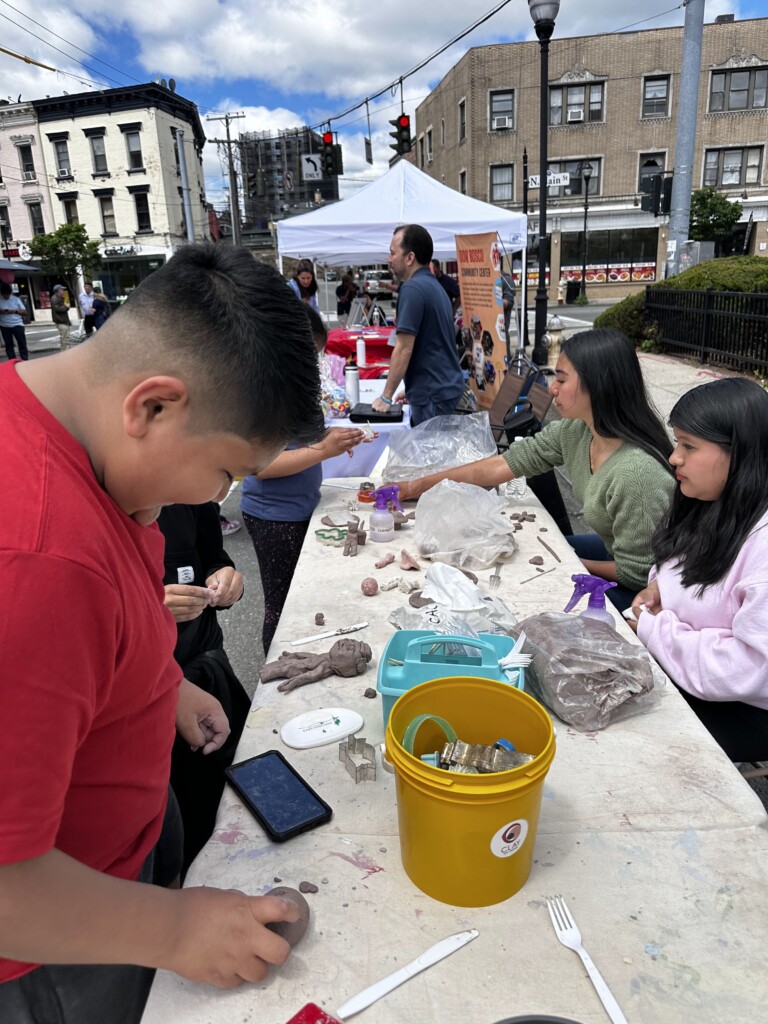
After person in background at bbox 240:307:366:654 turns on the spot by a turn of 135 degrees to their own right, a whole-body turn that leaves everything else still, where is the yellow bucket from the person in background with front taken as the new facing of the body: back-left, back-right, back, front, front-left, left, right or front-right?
front-left

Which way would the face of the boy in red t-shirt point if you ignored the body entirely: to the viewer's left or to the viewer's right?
to the viewer's right

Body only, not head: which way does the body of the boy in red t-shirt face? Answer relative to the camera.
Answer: to the viewer's right

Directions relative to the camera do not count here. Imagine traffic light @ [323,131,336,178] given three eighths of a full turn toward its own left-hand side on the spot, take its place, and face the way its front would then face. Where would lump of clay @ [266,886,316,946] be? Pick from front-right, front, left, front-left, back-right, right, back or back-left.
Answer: back-right

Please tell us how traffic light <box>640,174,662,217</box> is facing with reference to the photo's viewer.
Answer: facing to the left of the viewer

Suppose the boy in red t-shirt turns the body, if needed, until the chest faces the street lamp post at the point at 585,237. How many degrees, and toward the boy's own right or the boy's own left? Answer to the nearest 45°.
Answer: approximately 45° to the boy's own left

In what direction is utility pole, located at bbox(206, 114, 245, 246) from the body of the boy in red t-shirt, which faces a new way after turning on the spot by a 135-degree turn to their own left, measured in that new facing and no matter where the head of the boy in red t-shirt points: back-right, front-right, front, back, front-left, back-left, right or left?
front-right

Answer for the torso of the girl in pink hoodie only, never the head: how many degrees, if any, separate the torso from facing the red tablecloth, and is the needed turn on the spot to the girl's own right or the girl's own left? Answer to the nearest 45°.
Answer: approximately 45° to the girl's own right

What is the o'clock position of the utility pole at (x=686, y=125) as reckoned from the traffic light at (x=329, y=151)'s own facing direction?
The utility pole is roughly at 11 o'clock from the traffic light.

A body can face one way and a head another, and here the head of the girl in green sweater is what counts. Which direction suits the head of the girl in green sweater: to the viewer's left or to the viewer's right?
to the viewer's left

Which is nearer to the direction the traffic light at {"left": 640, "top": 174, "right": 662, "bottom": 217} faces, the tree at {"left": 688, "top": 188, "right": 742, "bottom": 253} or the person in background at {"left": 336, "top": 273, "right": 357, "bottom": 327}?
the person in background

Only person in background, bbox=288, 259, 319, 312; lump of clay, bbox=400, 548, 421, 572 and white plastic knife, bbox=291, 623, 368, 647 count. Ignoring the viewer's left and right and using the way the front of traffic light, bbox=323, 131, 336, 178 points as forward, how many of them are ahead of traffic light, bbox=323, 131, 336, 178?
3

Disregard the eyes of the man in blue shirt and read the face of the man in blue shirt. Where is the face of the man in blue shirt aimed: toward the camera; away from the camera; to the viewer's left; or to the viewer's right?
to the viewer's left

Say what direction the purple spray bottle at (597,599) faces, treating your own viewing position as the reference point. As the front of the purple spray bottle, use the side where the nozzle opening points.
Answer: facing to the left of the viewer
